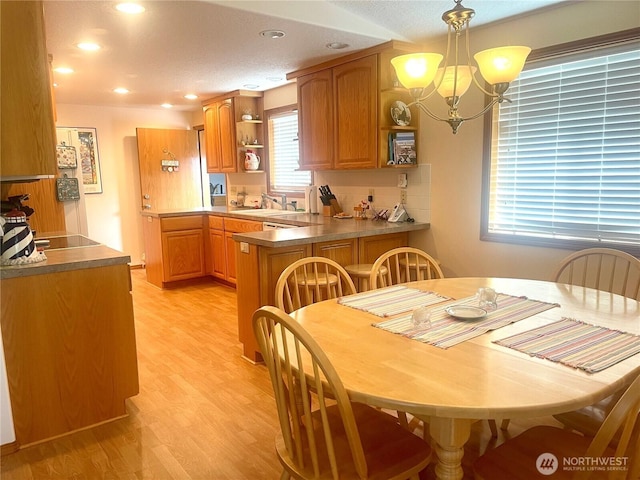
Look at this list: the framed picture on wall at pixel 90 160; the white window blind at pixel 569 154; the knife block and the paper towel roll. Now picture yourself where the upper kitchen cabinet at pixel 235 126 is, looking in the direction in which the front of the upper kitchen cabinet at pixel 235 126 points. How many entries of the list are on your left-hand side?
3

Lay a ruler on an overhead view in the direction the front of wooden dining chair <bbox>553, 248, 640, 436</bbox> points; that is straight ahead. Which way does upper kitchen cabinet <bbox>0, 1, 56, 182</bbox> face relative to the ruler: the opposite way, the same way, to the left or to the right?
the opposite way

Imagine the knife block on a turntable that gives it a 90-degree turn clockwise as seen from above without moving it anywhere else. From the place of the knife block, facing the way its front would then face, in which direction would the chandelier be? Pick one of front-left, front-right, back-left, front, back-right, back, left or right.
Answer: back-left

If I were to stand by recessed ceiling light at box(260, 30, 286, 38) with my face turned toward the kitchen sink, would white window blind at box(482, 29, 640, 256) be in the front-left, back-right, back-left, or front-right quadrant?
back-right

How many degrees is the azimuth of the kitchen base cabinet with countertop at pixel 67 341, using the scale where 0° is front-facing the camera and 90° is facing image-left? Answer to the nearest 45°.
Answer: approximately 270°

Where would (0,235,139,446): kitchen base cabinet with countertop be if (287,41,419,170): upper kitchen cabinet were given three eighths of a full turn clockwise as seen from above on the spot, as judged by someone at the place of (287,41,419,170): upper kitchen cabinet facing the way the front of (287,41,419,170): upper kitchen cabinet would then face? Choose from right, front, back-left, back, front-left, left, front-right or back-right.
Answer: back-left

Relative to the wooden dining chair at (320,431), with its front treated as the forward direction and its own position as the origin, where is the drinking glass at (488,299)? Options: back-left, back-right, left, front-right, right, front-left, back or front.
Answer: front

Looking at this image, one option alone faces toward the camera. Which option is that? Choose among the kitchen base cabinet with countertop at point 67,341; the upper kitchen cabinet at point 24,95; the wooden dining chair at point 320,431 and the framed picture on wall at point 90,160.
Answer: the framed picture on wall

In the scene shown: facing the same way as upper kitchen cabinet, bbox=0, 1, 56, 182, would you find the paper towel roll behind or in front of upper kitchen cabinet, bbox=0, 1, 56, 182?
in front

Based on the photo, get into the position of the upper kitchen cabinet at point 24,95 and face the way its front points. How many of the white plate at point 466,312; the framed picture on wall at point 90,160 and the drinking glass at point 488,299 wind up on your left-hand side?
1

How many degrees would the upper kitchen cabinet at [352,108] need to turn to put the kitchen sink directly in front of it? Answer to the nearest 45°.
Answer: approximately 90° to its right

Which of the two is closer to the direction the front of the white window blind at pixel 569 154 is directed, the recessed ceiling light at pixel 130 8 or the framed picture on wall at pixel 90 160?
the recessed ceiling light

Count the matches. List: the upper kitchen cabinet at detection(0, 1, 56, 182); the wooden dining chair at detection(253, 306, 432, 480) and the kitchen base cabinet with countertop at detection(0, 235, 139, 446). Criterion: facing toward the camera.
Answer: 0

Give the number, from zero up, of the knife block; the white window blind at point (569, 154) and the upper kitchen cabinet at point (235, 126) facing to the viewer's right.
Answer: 0

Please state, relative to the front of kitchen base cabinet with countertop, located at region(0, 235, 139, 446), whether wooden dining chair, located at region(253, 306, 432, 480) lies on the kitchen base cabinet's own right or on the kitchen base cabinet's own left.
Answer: on the kitchen base cabinet's own right

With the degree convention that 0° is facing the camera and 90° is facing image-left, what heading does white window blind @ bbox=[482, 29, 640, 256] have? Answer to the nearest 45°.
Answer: approximately 45°

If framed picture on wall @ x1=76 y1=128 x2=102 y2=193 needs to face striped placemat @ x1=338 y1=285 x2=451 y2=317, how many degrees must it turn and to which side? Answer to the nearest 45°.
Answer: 0° — it already faces it

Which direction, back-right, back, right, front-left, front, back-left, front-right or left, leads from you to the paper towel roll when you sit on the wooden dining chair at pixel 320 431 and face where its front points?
front-left
